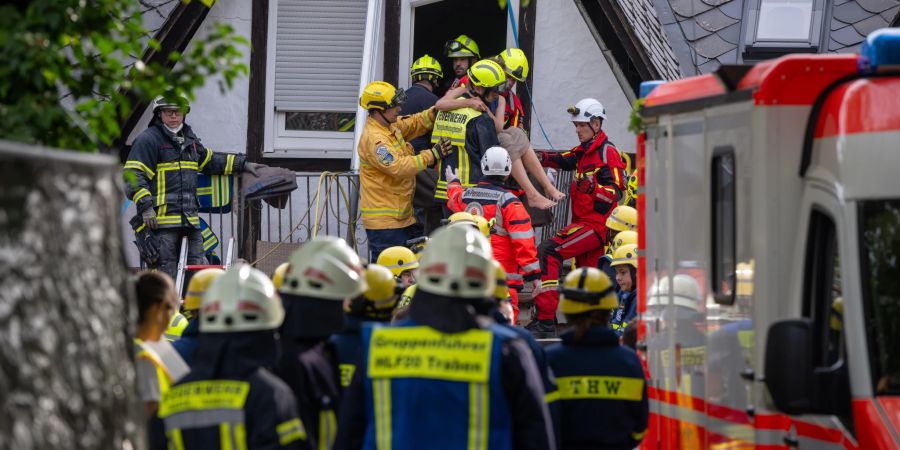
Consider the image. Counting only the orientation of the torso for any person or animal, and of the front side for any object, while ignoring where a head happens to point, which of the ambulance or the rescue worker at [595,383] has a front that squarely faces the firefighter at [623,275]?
the rescue worker at [595,383]

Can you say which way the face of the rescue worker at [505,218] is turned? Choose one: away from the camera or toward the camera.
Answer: away from the camera

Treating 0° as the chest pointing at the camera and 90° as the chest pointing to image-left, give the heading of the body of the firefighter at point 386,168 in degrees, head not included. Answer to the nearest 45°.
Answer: approximately 270°

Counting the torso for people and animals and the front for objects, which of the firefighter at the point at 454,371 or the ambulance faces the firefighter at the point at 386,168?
the firefighter at the point at 454,371

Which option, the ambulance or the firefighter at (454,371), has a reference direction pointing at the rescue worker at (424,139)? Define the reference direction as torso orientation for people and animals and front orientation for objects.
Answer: the firefighter

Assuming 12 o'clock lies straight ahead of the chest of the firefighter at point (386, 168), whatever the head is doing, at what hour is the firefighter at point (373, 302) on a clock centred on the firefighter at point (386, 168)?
the firefighter at point (373, 302) is roughly at 3 o'clock from the firefighter at point (386, 168).

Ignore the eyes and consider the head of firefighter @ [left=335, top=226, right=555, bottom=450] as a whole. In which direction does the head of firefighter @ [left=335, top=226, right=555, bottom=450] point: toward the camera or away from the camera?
away from the camera

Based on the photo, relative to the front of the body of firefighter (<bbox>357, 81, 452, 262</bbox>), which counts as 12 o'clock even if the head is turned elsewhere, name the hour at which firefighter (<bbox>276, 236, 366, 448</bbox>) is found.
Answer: firefighter (<bbox>276, 236, 366, 448</bbox>) is roughly at 3 o'clock from firefighter (<bbox>357, 81, 452, 262</bbox>).
